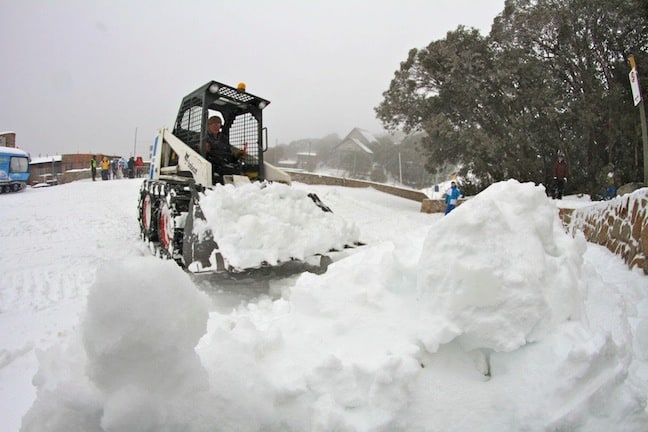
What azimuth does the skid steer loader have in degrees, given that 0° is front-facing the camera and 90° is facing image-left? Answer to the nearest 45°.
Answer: approximately 315°

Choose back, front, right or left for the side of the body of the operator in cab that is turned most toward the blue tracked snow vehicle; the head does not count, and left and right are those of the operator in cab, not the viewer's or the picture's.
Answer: back

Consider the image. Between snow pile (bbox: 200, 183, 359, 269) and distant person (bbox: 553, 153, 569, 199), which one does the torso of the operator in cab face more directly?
the snow pile

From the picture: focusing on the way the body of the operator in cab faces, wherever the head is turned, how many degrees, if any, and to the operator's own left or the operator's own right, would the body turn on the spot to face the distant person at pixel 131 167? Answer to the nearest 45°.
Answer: approximately 135° to the operator's own left

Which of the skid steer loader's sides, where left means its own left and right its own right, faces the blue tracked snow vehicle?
back

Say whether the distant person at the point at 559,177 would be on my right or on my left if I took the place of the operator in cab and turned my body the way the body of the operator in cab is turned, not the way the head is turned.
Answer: on my left

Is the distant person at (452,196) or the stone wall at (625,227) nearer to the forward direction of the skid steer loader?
the stone wall

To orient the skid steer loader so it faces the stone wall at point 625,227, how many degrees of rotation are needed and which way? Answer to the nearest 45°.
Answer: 0° — it already faces it

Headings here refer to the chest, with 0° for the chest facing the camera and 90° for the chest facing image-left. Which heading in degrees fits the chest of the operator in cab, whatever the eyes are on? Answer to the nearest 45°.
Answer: approximately 315°

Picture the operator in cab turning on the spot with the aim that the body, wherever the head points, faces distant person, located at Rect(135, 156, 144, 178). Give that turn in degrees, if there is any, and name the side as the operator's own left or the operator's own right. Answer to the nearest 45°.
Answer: approximately 135° to the operator's own left

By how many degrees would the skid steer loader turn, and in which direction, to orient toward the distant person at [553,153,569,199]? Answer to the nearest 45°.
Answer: approximately 90° to its left

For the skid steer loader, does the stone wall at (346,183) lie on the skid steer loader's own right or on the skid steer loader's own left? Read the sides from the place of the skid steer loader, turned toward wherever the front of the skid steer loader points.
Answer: on the skid steer loader's own left
